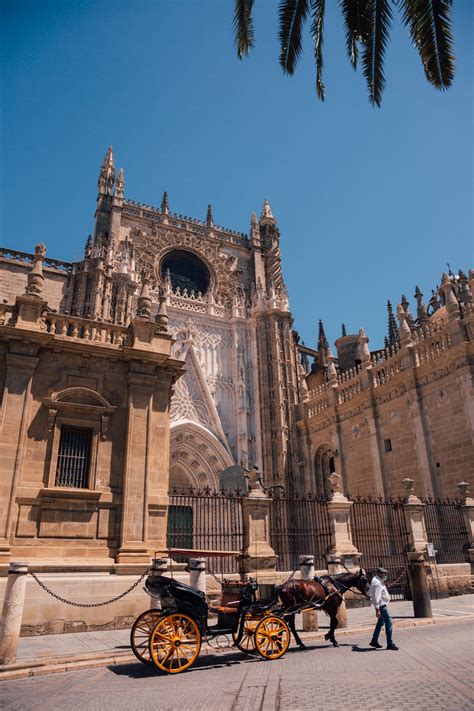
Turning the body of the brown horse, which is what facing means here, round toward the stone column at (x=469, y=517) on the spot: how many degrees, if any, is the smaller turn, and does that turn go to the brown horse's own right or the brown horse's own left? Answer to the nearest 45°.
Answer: approximately 45° to the brown horse's own left

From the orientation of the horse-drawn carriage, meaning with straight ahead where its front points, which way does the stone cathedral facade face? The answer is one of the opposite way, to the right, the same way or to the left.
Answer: to the right

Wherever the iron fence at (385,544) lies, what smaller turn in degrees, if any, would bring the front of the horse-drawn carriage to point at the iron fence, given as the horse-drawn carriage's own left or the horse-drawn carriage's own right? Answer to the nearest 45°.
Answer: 0° — it already faces it

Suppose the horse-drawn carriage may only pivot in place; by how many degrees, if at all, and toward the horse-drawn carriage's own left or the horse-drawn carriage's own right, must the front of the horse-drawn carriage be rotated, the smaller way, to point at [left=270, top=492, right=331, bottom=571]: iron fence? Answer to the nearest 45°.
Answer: approximately 45° to the horse-drawn carriage's own left

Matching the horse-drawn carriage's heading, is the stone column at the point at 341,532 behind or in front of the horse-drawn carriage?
in front

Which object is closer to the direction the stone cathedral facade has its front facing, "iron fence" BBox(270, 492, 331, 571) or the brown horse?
the brown horse

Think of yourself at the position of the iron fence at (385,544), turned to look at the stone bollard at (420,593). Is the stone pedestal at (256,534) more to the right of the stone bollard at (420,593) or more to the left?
right

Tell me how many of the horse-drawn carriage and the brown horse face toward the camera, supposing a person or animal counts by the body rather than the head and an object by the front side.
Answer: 0

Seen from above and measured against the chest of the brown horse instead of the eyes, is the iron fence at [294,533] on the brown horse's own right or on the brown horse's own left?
on the brown horse's own left

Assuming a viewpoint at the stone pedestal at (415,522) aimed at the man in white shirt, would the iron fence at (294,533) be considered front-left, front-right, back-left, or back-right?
front-right

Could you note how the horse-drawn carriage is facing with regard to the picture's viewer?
facing away from the viewer and to the right of the viewer

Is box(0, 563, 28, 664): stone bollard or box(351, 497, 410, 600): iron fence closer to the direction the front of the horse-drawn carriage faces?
the iron fence

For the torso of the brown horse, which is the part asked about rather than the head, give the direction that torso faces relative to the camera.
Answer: to the viewer's right

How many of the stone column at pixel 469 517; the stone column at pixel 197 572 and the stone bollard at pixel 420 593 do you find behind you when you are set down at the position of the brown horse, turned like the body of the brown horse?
1

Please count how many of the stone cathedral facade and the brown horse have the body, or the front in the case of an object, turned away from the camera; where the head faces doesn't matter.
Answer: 0
